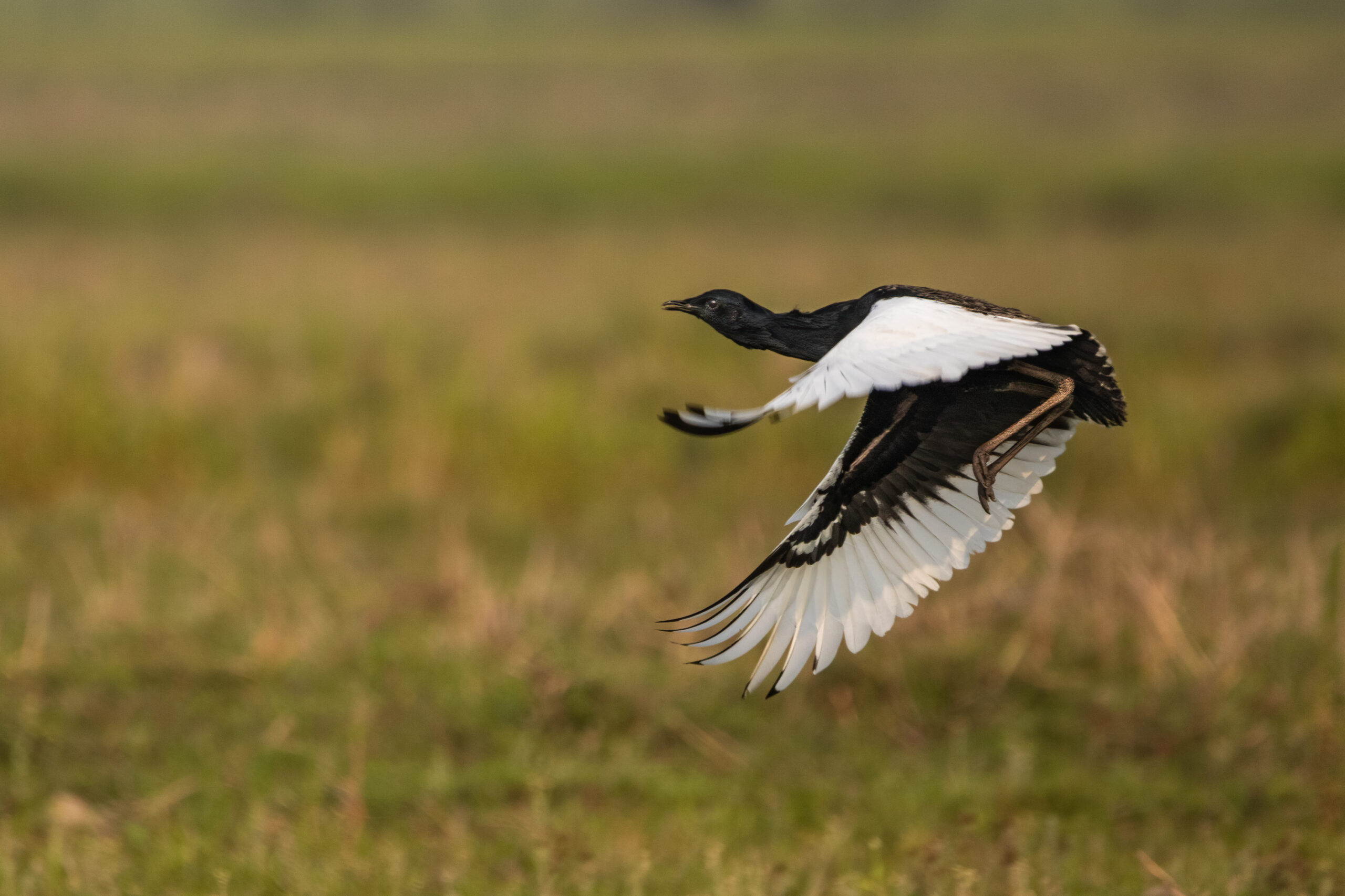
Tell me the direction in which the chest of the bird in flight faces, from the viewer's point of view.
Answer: to the viewer's left
